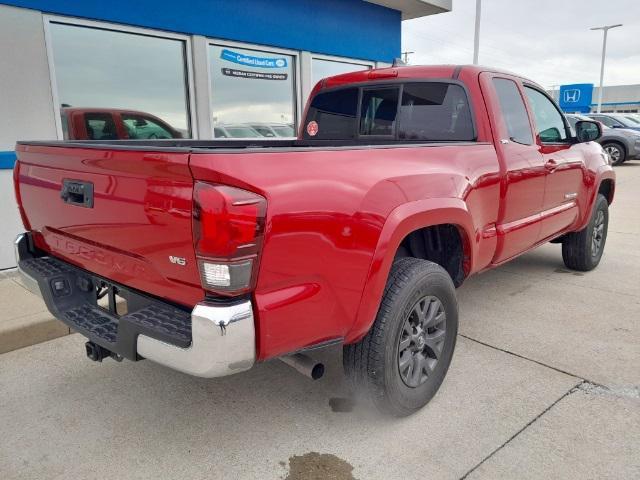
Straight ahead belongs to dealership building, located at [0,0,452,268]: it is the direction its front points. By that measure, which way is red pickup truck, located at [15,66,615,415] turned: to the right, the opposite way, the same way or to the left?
to the left

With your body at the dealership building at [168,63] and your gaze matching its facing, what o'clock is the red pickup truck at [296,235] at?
The red pickup truck is roughly at 1 o'clock from the dealership building.

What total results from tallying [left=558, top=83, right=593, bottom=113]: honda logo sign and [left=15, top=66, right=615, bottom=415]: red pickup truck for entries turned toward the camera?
1

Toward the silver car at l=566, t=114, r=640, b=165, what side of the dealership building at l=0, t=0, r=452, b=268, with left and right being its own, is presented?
left

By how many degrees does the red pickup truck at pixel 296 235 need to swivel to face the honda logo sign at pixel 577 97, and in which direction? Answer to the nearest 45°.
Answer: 0° — it already faces it

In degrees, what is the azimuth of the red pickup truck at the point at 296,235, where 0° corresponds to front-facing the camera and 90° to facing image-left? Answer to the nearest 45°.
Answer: approximately 225°

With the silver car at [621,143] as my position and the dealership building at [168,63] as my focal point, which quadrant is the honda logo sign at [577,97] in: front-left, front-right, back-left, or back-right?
back-right

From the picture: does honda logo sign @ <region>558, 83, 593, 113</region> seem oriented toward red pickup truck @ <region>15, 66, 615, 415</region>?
yes
